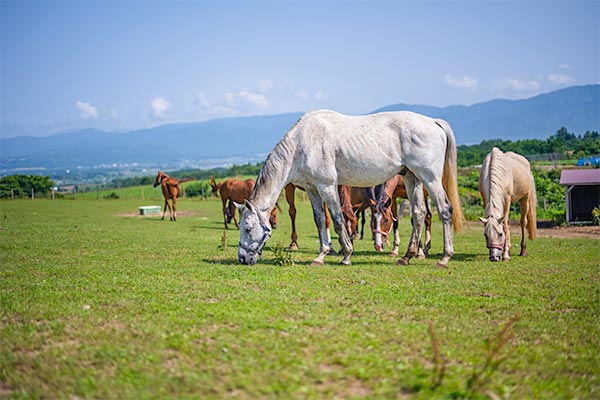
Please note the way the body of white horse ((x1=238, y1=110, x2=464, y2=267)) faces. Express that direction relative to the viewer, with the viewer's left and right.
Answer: facing to the left of the viewer

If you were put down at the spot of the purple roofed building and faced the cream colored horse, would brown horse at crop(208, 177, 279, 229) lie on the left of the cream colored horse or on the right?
right

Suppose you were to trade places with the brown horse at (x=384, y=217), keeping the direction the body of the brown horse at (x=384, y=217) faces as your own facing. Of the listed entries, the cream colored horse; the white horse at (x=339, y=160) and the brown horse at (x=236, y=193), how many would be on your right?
1

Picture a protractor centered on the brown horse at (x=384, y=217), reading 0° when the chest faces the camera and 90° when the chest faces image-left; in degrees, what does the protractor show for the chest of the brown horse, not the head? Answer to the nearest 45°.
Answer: approximately 45°

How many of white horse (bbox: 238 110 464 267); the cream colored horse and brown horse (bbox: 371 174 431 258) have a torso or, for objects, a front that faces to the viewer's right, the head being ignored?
0

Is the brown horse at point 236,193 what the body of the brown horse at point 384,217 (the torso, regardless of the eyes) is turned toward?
no

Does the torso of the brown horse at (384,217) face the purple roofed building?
no

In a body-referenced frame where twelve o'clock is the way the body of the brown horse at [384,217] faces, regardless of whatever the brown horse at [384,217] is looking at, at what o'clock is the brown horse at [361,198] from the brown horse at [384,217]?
the brown horse at [361,198] is roughly at 4 o'clock from the brown horse at [384,217].

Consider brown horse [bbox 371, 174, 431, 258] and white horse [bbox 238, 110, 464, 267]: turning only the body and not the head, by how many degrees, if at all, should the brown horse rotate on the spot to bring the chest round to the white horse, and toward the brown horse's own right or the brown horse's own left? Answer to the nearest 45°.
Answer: approximately 45° to the brown horse's own left

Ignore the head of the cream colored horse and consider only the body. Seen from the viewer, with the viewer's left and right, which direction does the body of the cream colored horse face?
facing the viewer and to the left of the viewer

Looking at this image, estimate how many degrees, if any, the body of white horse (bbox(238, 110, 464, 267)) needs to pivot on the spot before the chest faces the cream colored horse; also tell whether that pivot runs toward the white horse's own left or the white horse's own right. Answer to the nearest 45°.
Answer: approximately 135° to the white horse's own right

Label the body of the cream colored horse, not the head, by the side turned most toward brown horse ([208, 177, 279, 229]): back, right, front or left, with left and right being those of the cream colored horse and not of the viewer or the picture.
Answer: right

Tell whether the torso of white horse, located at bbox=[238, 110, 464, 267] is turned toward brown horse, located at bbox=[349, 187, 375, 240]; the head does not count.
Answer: no

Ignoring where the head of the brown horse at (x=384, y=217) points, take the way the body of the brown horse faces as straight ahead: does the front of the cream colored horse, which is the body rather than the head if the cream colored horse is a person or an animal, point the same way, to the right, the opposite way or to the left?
the same way
